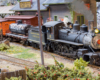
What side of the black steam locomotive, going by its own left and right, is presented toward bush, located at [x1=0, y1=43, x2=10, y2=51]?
back

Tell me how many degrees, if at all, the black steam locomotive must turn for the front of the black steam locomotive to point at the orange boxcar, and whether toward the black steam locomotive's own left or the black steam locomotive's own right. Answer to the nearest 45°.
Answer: approximately 180°

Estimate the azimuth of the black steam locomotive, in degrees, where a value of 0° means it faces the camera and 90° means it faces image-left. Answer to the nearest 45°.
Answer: approximately 315°

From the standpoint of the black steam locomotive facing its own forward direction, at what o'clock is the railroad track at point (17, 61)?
The railroad track is roughly at 4 o'clock from the black steam locomotive.
